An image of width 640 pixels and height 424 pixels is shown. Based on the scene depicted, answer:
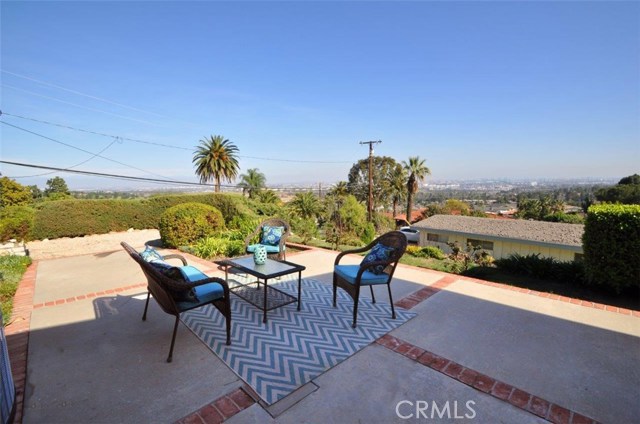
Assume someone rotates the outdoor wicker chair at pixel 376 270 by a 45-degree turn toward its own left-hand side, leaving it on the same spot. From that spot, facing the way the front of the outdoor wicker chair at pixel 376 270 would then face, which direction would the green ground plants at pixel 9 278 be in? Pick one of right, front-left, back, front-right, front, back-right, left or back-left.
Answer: right

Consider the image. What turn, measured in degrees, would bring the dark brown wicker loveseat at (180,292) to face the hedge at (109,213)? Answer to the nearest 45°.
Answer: approximately 45° to its left

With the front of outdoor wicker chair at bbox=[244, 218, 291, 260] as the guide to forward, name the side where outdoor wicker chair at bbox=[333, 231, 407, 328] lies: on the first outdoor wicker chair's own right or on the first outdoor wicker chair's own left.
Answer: on the first outdoor wicker chair's own left

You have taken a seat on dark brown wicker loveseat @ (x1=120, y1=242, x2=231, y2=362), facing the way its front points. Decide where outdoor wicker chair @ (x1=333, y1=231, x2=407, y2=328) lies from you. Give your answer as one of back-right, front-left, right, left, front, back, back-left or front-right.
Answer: front-right

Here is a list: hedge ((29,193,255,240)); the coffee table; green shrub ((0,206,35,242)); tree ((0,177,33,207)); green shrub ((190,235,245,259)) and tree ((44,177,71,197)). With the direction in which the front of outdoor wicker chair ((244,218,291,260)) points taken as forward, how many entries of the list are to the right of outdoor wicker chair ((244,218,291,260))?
5

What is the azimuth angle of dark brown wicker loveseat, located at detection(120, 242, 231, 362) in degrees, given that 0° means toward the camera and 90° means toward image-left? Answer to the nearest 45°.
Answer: approximately 225°

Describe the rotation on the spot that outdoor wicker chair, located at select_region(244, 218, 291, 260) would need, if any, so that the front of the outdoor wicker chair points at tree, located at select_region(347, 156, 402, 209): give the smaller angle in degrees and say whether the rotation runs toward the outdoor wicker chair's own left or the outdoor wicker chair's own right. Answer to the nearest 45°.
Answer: approximately 180°

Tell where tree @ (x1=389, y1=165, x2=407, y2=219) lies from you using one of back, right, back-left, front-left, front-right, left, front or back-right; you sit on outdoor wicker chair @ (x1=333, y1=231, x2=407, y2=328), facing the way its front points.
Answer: back-right

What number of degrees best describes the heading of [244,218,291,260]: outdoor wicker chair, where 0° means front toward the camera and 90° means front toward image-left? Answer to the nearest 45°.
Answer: approximately 45°

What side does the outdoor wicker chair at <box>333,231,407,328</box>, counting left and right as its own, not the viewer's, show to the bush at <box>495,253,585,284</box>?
back

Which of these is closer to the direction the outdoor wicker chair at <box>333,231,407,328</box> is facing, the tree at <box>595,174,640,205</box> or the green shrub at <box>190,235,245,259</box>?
the green shrub

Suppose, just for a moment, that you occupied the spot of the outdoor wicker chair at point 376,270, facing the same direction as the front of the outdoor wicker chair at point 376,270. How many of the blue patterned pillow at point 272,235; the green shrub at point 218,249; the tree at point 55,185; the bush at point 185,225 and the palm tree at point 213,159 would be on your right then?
5

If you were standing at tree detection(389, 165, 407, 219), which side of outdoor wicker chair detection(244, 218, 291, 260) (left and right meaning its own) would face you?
back

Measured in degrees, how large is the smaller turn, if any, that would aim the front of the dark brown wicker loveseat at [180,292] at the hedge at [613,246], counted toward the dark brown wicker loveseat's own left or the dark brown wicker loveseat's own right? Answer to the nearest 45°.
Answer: approximately 45° to the dark brown wicker loveseat's own right

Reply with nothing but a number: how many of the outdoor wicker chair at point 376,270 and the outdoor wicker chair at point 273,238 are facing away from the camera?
0

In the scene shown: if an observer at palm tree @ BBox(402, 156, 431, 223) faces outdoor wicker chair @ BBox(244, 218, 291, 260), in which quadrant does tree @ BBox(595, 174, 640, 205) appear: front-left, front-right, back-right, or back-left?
back-left

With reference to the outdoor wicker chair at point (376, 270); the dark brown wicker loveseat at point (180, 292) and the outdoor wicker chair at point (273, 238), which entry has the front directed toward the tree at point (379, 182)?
the dark brown wicker loveseat
